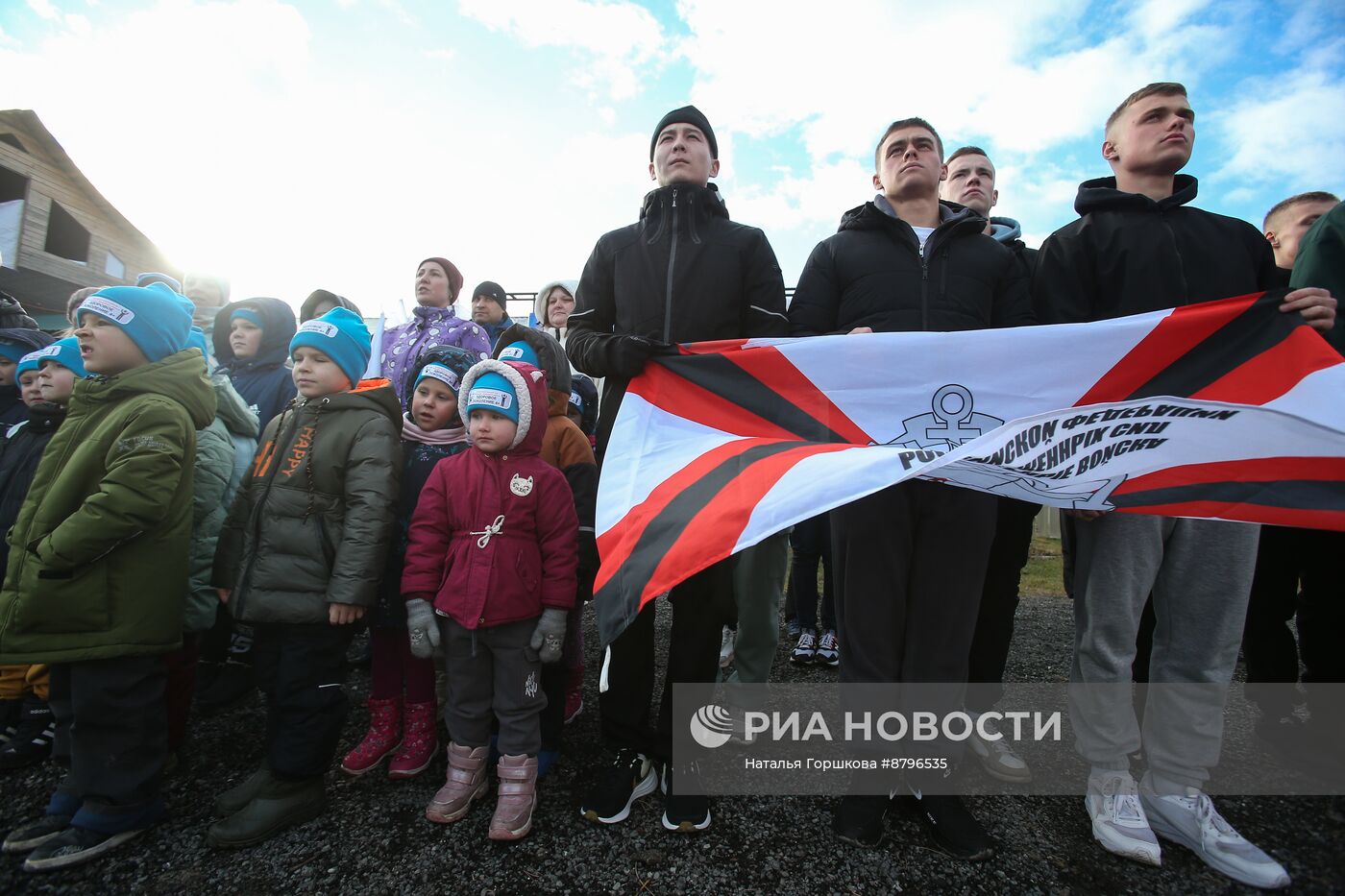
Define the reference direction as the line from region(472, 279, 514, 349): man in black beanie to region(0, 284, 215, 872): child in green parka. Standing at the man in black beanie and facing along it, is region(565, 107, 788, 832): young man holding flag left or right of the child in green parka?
left

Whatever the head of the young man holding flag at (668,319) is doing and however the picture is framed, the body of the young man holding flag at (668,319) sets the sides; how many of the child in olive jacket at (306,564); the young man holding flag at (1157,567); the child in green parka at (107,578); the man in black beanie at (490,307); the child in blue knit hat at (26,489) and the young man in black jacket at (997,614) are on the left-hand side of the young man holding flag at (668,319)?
2

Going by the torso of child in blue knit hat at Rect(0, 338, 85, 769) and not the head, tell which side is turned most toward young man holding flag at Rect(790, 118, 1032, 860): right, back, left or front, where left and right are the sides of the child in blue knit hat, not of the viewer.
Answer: left

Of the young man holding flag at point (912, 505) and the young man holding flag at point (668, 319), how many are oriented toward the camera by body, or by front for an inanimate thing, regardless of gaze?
2

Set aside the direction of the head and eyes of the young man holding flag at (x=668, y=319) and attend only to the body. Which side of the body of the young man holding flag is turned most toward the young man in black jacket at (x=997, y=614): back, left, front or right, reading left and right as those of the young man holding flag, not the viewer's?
left

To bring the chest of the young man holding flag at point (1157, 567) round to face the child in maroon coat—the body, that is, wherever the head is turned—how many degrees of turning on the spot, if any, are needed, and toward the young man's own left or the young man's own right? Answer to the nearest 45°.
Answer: approximately 90° to the young man's own right

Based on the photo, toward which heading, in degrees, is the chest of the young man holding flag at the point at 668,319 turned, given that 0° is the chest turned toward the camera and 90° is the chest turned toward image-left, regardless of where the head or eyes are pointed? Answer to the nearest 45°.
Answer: approximately 0°

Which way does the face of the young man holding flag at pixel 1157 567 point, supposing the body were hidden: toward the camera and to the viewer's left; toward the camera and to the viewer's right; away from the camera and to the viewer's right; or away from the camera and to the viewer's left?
toward the camera and to the viewer's right

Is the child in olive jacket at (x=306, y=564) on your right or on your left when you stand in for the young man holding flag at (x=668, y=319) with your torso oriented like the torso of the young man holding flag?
on your right

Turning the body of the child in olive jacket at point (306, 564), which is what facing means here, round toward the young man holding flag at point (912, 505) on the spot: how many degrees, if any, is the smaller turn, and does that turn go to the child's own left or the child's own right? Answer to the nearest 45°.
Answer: approximately 90° to the child's own left

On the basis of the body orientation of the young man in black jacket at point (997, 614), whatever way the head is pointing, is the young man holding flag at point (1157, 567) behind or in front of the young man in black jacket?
in front

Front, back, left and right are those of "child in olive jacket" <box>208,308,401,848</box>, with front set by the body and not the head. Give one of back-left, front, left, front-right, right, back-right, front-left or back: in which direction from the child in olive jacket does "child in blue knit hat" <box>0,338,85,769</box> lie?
right
